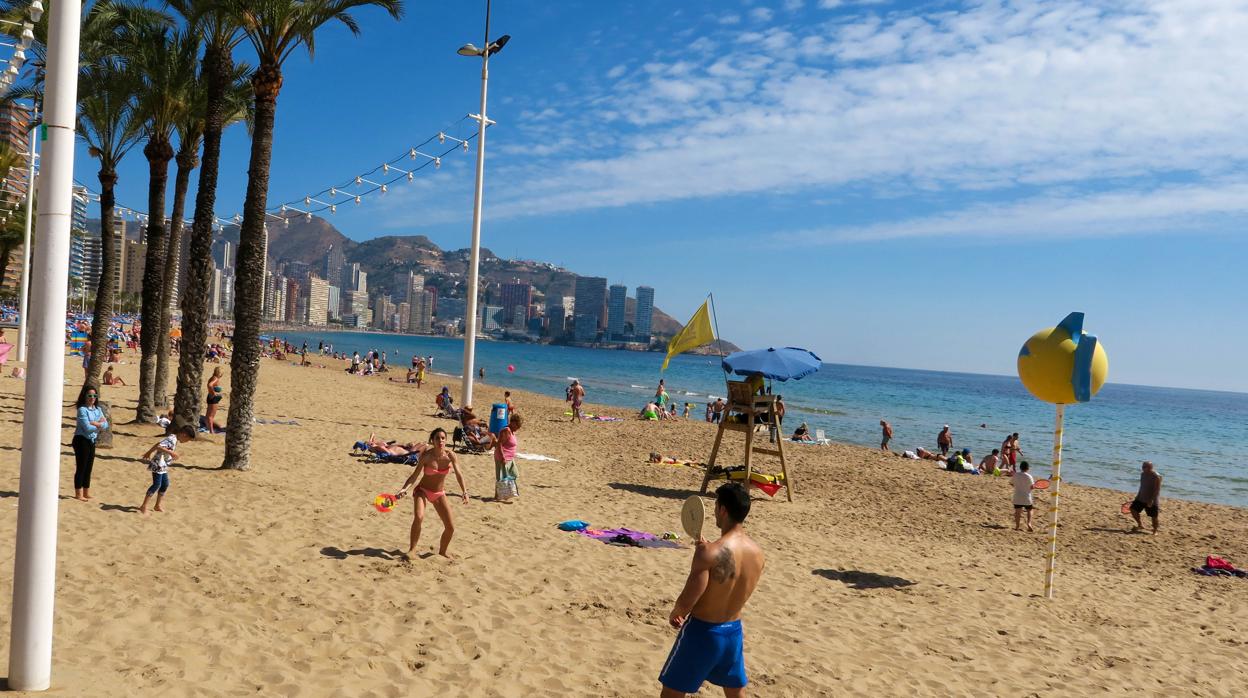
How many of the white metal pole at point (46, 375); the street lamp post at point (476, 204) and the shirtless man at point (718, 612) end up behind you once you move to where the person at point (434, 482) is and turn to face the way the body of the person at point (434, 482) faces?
1

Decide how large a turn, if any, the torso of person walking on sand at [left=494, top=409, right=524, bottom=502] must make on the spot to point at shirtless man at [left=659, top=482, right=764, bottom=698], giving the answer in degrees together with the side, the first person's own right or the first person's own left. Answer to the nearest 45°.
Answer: approximately 90° to the first person's own right

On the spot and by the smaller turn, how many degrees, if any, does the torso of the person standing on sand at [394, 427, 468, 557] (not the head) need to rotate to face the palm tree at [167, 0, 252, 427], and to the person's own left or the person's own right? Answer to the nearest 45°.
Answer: approximately 135° to the person's own right

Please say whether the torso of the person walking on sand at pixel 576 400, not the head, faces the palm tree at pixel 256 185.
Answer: no

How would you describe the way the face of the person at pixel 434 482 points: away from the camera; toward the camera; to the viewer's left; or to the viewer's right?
toward the camera

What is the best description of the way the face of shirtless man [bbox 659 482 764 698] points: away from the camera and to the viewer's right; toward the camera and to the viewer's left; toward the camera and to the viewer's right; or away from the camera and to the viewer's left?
away from the camera and to the viewer's left

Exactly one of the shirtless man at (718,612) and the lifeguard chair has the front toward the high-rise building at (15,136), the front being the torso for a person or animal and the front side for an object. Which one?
the shirtless man

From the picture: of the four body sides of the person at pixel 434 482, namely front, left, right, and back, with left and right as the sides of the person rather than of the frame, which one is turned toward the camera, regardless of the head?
front

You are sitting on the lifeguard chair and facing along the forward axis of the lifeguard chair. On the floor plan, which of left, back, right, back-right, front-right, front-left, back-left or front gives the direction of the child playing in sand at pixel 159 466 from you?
back

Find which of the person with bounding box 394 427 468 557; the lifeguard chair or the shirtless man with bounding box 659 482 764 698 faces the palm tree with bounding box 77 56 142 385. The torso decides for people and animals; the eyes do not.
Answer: the shirtless man
